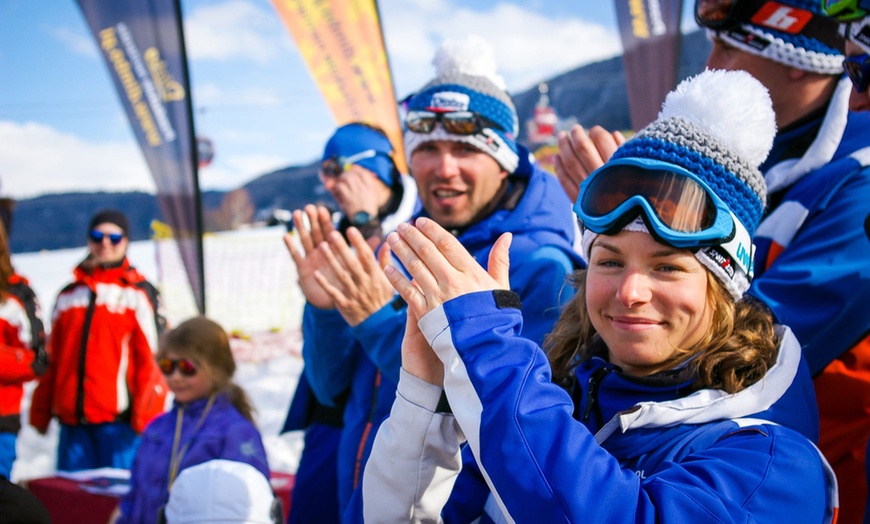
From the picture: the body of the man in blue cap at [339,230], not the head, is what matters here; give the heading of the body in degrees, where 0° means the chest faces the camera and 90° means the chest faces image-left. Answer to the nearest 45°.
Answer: approximately 45°

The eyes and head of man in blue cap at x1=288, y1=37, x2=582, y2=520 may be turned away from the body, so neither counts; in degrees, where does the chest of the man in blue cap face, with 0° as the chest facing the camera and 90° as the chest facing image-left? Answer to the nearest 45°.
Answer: approximately 45°

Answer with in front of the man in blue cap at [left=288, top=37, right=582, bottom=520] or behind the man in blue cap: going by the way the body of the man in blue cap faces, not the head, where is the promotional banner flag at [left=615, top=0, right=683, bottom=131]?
behind

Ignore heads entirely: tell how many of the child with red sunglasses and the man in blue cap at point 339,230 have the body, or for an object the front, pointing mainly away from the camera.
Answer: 0

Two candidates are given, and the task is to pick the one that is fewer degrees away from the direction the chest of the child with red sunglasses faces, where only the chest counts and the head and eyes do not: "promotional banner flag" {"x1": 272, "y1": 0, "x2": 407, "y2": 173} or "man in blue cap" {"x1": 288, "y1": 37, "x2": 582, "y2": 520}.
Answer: the man in blue cap

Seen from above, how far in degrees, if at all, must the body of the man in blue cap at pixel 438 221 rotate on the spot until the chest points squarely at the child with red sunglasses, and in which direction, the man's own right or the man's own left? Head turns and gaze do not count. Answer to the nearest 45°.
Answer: approximately 90° to the man's own right

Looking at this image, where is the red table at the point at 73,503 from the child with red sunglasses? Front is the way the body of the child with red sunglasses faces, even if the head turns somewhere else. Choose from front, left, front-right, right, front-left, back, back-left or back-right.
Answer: right
